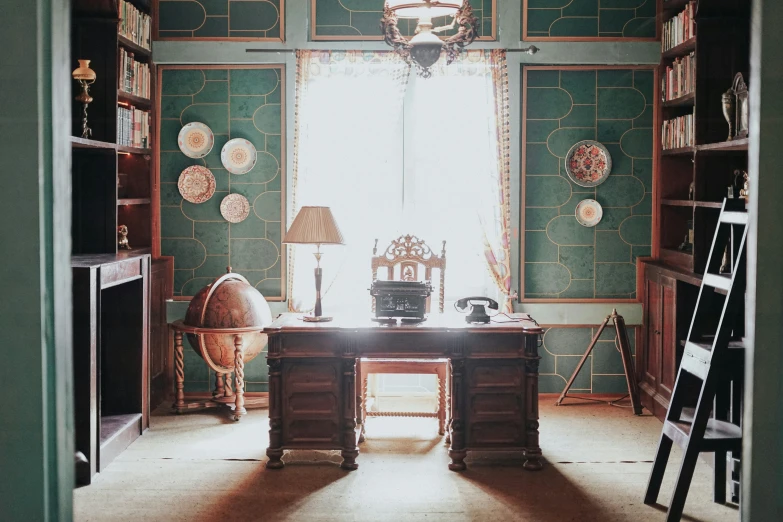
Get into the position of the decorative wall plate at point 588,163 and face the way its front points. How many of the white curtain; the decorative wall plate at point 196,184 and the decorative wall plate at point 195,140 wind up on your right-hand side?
3

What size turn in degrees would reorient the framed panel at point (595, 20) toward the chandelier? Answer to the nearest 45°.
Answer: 0° — it already faces it

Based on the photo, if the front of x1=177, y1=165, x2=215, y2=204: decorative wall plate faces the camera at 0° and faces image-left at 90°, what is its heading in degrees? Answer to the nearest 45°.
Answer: approximately 0°

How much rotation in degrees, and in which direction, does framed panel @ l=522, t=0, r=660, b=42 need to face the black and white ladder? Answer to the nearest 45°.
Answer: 0° — it already faces it

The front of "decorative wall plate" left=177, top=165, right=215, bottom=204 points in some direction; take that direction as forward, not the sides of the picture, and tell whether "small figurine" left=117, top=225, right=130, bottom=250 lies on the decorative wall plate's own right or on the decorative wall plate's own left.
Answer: on the decorative wall plate's own right

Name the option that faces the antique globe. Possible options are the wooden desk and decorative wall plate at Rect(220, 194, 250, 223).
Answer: the decorative wall plate

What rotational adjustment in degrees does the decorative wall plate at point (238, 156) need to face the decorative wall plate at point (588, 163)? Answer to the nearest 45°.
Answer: approximately 90° to its left

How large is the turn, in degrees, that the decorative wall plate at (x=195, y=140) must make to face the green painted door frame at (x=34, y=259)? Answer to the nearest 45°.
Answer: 0° — it already faces it

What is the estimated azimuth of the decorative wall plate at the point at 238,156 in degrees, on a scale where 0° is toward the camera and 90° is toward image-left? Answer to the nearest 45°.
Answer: approximately 0°
